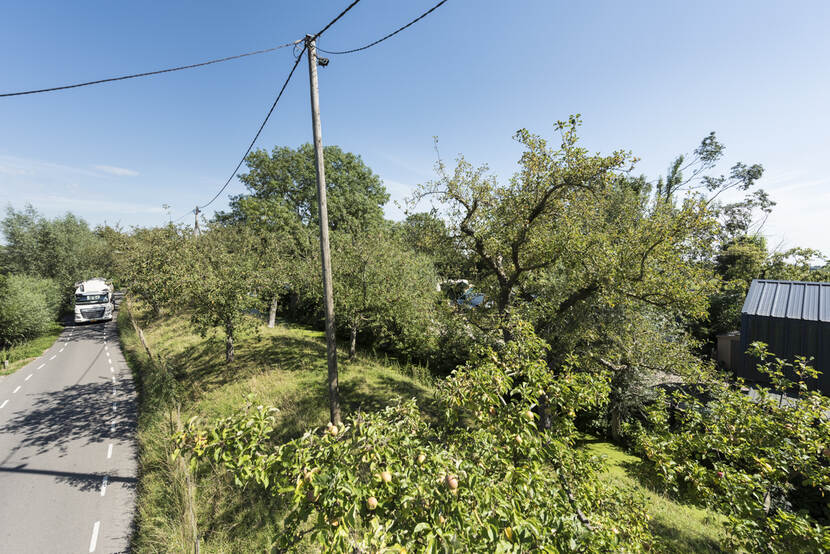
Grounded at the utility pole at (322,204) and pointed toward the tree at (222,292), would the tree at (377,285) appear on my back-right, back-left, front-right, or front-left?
front-right

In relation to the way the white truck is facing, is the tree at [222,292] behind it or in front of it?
in front

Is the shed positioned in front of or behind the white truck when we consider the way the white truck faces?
in front

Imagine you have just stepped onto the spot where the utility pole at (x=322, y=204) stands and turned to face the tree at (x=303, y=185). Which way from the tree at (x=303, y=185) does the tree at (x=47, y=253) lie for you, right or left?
left

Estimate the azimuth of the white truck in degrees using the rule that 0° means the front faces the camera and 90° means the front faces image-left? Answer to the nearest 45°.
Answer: approximately 0°

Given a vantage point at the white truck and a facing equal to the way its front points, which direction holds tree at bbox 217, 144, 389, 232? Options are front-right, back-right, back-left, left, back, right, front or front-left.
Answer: front-left

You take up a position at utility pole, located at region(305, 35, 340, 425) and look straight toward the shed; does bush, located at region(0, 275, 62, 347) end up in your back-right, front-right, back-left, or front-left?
back-left

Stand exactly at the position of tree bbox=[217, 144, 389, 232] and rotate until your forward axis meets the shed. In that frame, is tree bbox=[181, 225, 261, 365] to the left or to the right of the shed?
right

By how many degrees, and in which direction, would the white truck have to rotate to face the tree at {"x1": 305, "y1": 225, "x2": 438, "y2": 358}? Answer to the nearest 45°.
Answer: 0° — it already faces it

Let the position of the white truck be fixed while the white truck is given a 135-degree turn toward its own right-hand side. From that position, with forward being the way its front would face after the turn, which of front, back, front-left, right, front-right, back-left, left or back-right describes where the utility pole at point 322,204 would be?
back-left
